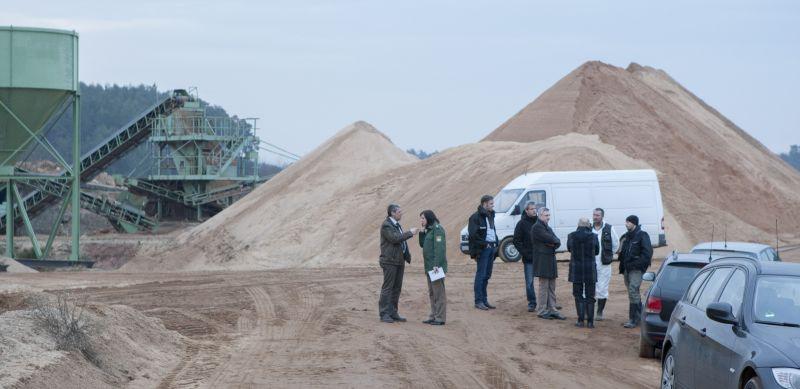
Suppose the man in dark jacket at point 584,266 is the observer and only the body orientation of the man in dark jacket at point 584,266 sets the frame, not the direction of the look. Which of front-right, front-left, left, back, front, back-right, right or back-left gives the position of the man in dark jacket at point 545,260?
front-left

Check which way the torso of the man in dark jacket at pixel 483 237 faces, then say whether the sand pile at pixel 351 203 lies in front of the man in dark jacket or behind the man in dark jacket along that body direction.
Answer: behind

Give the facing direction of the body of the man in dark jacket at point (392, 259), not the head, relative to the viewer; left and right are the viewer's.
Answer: facing to the right of the viewer

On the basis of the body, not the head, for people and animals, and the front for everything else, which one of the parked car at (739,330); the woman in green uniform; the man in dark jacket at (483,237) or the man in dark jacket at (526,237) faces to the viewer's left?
the woman in green uniform

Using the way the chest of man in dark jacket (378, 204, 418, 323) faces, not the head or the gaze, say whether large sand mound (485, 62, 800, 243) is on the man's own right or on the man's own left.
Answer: on the man's own left

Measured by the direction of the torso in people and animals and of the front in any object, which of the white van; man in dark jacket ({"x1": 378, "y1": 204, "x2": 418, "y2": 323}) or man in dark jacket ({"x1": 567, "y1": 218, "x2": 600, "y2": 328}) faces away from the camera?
man in dark jacket ({"x1": 567, "y1": 218, "x2": 600, "y2": 328})

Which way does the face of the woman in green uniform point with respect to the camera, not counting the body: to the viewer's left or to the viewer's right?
to the viewer's left

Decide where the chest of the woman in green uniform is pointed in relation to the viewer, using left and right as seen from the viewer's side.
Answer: facing to the left of the viewer

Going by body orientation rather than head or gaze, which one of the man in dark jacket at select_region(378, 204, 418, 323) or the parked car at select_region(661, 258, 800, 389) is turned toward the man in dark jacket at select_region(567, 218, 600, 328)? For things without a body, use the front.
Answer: the man in dark jacket at select_region(378, 204, 418, 323)

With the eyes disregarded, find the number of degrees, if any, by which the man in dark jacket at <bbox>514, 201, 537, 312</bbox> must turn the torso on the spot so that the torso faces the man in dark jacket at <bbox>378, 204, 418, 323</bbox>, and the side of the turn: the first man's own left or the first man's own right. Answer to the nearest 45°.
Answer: approximately 90° to the first man's own right

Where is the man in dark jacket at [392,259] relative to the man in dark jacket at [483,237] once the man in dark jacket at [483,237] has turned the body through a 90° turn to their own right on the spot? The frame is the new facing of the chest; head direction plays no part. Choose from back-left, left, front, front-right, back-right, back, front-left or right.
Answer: front
